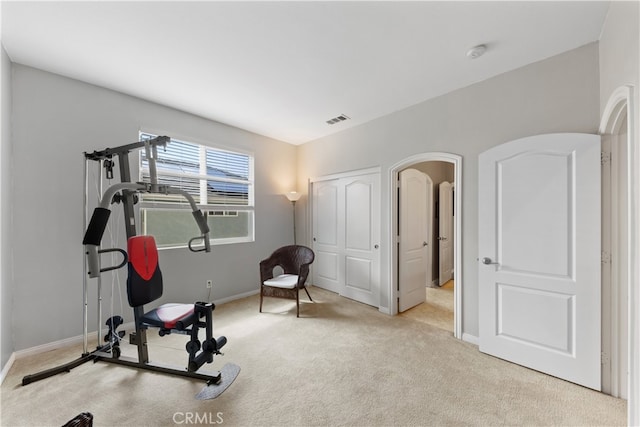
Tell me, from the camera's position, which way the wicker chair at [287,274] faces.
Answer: facing the viewer and to the left of the viewer

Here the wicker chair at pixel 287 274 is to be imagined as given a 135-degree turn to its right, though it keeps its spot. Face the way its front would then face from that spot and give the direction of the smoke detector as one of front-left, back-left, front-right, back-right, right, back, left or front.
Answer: back-right

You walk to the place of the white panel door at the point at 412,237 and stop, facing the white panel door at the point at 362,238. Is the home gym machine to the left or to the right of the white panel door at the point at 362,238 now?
left

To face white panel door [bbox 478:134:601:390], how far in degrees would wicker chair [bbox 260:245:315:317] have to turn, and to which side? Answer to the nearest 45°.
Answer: approximately 90° to its left

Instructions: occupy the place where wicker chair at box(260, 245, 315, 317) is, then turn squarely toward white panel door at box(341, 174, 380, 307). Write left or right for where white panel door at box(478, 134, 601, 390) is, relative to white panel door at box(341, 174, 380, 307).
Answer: right

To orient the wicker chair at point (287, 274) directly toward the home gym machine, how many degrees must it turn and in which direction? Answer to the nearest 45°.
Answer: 0° — it already faces it

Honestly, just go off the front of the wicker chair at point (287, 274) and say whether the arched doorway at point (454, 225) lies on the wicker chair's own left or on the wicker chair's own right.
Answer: on the wicker chair's own left

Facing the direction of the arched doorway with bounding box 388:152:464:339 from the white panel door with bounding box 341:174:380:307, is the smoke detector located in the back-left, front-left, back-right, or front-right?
front-right

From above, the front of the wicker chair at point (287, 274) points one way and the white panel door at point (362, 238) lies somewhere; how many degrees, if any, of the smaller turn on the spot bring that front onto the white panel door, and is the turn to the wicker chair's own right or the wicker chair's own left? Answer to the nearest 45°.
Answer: approximately 135° to the wicker chair's own left

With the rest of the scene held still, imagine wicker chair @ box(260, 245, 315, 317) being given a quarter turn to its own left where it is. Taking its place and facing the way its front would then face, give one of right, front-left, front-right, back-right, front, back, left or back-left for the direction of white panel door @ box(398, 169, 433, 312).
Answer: front-left
